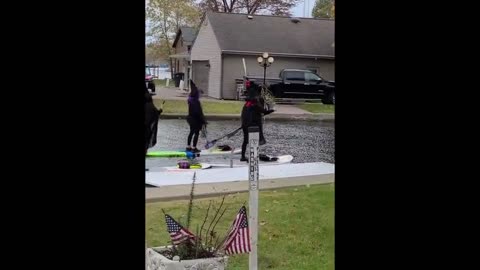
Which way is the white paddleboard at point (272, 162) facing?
to the viewer's right

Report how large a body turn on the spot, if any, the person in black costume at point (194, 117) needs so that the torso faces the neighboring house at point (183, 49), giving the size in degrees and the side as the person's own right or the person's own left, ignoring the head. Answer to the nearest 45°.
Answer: approximately 90° to the person's own left

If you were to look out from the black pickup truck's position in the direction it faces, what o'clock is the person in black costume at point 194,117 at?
The person in black costume is roughly at 4 o'clock from the black pickup truck.

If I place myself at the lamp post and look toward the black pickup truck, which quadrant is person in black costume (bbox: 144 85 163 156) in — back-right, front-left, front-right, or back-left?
back-right

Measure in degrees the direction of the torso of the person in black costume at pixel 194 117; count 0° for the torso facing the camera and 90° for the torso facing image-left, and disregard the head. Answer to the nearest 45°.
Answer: approximately 270°

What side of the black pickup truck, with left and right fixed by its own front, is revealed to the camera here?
right
